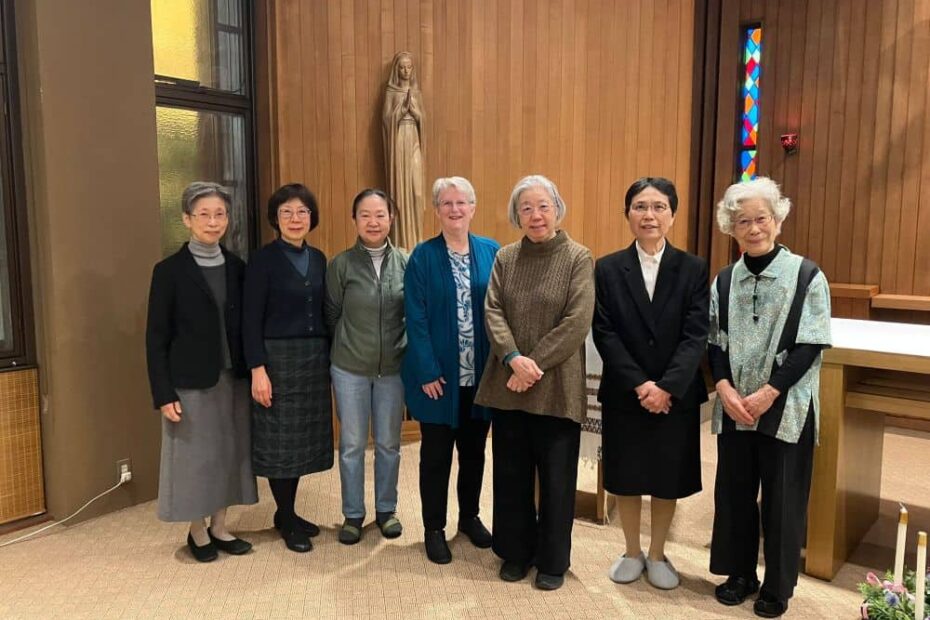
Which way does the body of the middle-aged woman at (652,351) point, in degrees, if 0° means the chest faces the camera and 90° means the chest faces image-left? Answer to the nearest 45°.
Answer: approximately 0°

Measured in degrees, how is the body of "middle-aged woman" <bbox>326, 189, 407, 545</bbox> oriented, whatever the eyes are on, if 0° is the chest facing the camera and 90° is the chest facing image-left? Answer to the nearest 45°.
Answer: approximately 0°

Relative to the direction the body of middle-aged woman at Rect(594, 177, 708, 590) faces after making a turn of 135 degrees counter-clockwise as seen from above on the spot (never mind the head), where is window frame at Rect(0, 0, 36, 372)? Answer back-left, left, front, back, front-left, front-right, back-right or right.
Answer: back-left

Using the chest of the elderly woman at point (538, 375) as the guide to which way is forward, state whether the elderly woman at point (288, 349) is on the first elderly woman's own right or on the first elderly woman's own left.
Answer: on the first elderly woman's own right

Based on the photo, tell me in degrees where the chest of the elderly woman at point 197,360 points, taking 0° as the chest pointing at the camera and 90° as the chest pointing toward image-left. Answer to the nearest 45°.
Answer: approximately 315°

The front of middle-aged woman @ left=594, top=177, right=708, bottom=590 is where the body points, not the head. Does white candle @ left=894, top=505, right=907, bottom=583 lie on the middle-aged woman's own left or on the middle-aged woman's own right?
on the middle-aged woman's own left

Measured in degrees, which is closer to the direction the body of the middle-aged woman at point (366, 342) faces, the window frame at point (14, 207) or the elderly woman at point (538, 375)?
the elderly woman

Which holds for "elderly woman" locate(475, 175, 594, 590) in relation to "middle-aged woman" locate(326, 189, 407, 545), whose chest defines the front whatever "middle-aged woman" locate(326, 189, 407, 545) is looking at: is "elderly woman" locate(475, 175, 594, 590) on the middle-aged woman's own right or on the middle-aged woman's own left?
on the middle-aged woman's own left
